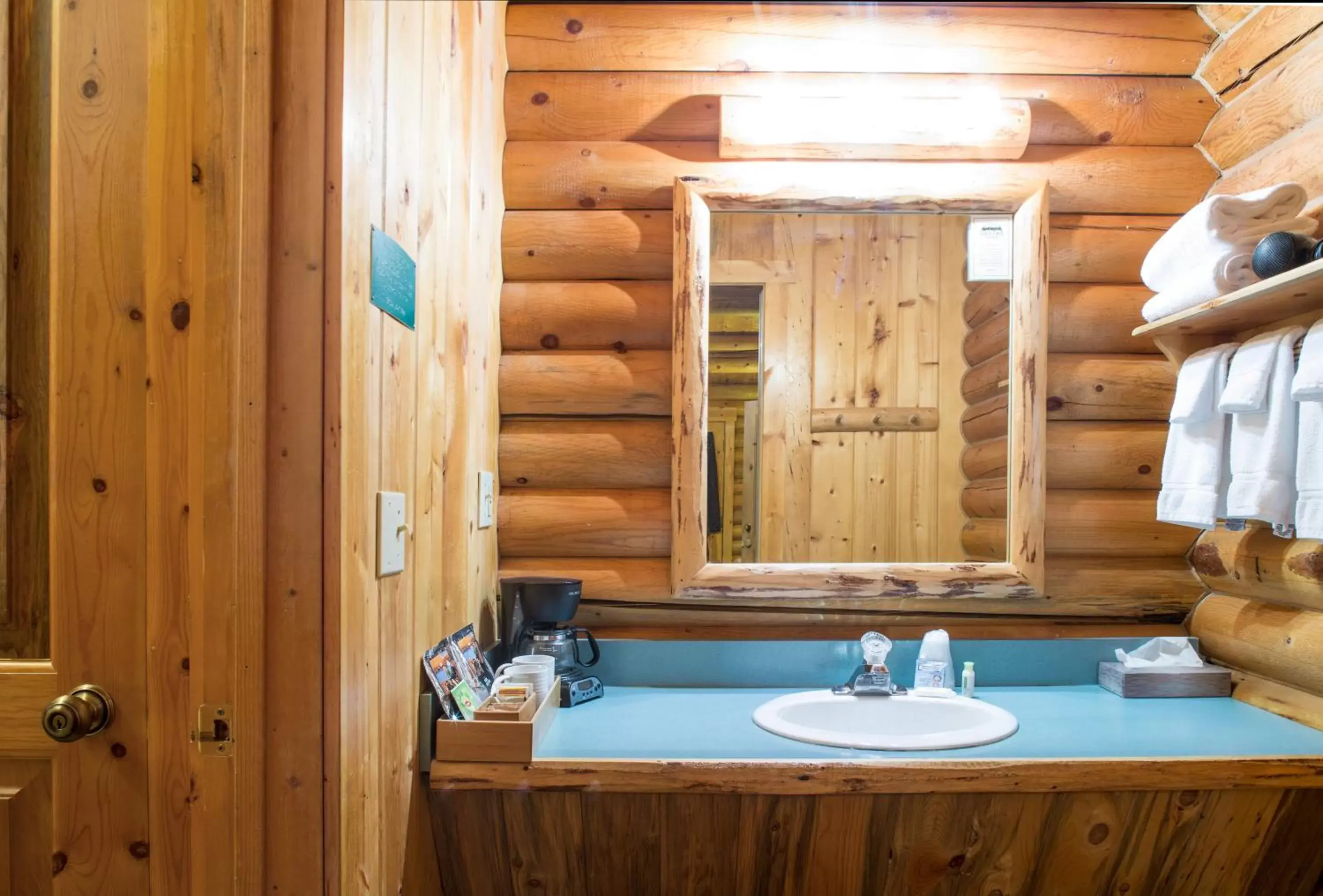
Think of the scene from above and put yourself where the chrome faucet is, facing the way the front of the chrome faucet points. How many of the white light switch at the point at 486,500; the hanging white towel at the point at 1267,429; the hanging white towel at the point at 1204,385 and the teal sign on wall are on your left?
2

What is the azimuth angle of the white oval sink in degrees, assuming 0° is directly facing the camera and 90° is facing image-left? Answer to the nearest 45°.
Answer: approximately 0°

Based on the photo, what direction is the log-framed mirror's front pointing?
toward the camera

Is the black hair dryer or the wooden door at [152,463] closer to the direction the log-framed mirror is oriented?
the wooden door

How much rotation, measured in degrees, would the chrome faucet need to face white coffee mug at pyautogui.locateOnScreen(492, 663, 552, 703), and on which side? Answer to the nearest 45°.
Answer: approximately 45° to its right

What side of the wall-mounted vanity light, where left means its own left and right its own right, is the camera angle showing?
front

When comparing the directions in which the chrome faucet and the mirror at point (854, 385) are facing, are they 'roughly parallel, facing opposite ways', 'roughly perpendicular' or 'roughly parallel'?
roughly parallel

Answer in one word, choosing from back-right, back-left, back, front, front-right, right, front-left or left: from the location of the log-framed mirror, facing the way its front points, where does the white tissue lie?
left

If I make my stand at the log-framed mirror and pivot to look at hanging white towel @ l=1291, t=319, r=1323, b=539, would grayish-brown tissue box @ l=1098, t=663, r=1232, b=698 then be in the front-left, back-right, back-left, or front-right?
front-left

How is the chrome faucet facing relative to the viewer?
toward the camera
